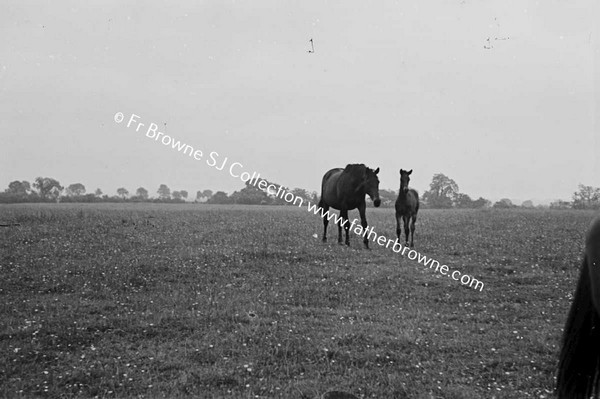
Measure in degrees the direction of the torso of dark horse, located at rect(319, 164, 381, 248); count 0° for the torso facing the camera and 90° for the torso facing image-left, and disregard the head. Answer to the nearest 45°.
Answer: approximately 315°
